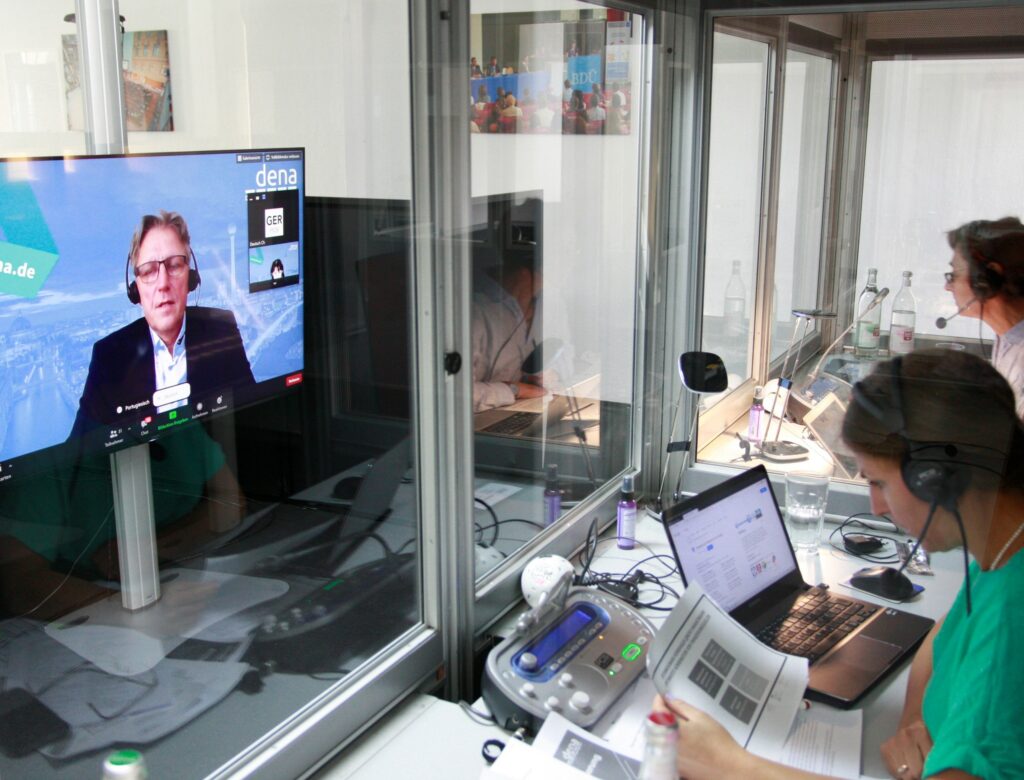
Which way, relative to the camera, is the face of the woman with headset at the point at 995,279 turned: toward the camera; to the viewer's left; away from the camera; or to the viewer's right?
to the viewer's left

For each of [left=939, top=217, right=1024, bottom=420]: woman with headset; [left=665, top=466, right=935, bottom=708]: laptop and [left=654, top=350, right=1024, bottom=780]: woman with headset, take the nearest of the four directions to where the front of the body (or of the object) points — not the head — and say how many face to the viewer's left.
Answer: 2

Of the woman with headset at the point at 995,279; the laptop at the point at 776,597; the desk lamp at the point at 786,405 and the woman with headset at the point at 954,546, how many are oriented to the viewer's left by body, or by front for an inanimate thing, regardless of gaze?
2

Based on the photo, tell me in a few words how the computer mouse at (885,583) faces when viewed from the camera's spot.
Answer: facing away from the viewer and to the left of the viewer

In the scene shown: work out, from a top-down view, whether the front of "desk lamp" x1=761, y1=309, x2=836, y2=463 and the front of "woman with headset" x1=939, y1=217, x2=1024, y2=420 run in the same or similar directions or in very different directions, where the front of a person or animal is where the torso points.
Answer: very different directions

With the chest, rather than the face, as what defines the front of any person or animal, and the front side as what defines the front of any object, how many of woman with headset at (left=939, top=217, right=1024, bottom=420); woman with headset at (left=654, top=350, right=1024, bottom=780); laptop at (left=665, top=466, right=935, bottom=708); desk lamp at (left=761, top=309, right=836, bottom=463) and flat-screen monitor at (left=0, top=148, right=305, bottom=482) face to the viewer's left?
2

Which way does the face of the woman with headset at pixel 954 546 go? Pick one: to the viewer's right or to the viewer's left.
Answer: to the viewer's left

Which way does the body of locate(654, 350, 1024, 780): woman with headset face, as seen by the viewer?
to the viewer's left

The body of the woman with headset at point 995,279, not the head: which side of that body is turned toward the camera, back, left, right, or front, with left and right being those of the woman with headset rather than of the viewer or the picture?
left

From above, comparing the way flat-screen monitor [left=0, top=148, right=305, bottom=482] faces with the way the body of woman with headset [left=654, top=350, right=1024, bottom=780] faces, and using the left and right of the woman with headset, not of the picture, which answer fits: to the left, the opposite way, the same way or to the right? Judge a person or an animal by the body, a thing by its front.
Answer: the opposite way

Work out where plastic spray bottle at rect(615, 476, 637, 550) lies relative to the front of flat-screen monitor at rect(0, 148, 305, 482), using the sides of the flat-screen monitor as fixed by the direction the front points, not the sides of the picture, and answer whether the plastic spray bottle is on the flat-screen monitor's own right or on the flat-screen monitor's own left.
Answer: on the flat-screen monitor's own left

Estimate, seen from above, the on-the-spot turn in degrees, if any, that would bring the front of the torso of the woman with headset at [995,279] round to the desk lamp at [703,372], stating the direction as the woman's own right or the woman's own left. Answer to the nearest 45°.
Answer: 0° — they already face it

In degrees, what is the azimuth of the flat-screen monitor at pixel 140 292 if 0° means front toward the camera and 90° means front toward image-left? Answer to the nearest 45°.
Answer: approximately 315°
